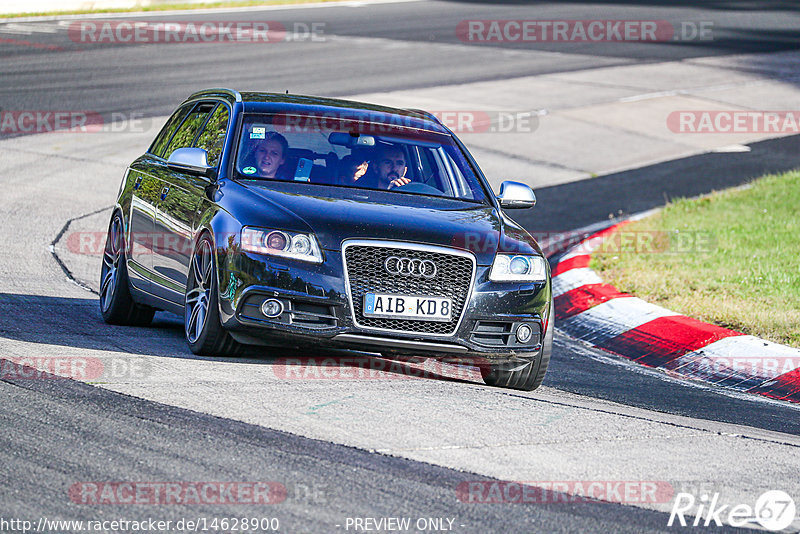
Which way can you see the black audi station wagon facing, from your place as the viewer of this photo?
facing the viewer and to the right of the viewer

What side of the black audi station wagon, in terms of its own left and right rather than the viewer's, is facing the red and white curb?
left
